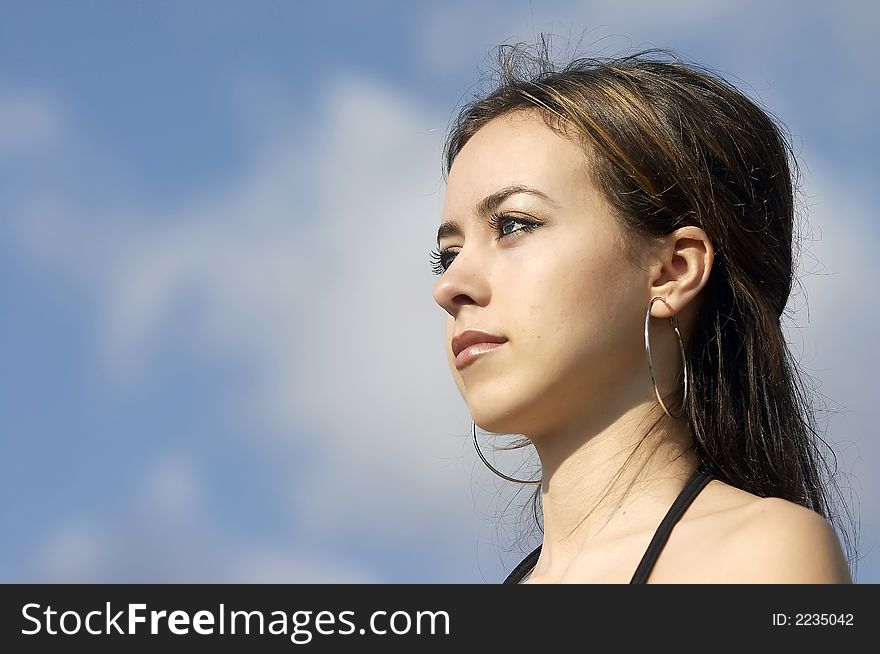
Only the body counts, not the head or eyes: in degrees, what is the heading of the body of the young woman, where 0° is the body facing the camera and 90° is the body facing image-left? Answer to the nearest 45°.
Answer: approximately 45°

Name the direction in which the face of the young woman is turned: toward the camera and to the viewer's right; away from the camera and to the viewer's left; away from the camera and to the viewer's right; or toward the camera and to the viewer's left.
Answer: toward the camera and to the viewer's left
